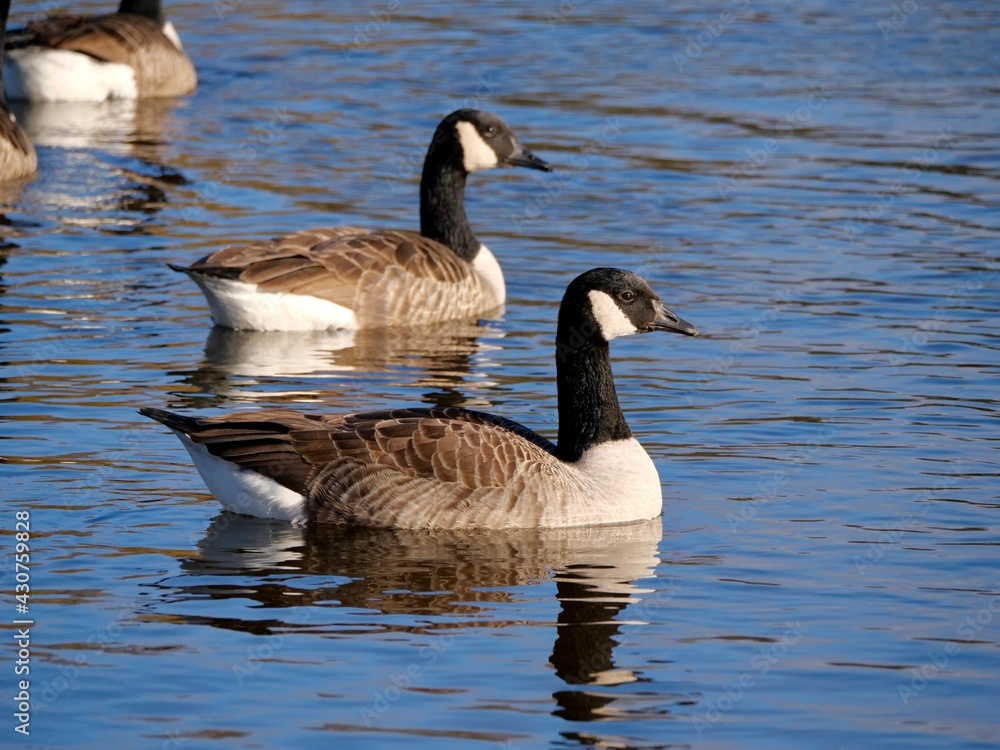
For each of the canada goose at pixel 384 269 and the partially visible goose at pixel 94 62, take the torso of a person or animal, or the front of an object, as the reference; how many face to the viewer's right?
2

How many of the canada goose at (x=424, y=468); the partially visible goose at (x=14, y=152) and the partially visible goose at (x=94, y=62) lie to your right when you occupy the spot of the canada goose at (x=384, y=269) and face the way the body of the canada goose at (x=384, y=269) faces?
1

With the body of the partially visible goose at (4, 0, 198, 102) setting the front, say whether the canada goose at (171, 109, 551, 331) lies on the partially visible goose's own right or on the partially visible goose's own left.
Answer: on the partially visible goose's own right

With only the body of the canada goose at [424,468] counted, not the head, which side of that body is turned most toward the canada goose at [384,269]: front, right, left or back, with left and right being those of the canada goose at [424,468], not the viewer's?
left

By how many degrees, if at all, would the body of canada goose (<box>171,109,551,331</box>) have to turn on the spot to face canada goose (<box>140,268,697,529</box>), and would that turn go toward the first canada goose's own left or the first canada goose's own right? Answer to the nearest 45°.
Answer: approximately 90° to the first canada goose's own right

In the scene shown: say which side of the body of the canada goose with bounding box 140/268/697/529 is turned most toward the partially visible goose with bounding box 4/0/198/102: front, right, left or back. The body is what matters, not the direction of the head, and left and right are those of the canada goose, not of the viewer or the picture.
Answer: left

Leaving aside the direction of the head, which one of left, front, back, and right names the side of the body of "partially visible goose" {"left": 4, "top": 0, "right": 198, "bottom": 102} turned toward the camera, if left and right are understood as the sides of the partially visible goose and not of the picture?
right

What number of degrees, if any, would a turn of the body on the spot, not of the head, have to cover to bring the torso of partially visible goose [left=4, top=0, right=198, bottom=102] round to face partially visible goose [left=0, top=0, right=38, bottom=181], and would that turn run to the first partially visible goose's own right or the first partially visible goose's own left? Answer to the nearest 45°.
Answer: approximately 90° to the first partially visible goose's own right

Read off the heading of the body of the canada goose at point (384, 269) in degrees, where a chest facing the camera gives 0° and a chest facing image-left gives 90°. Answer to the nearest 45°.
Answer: approximately 270°

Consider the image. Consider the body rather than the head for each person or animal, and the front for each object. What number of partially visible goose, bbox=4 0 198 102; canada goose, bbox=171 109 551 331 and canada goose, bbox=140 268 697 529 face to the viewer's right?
3

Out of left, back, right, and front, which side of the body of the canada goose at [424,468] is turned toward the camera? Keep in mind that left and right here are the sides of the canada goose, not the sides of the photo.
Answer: right
